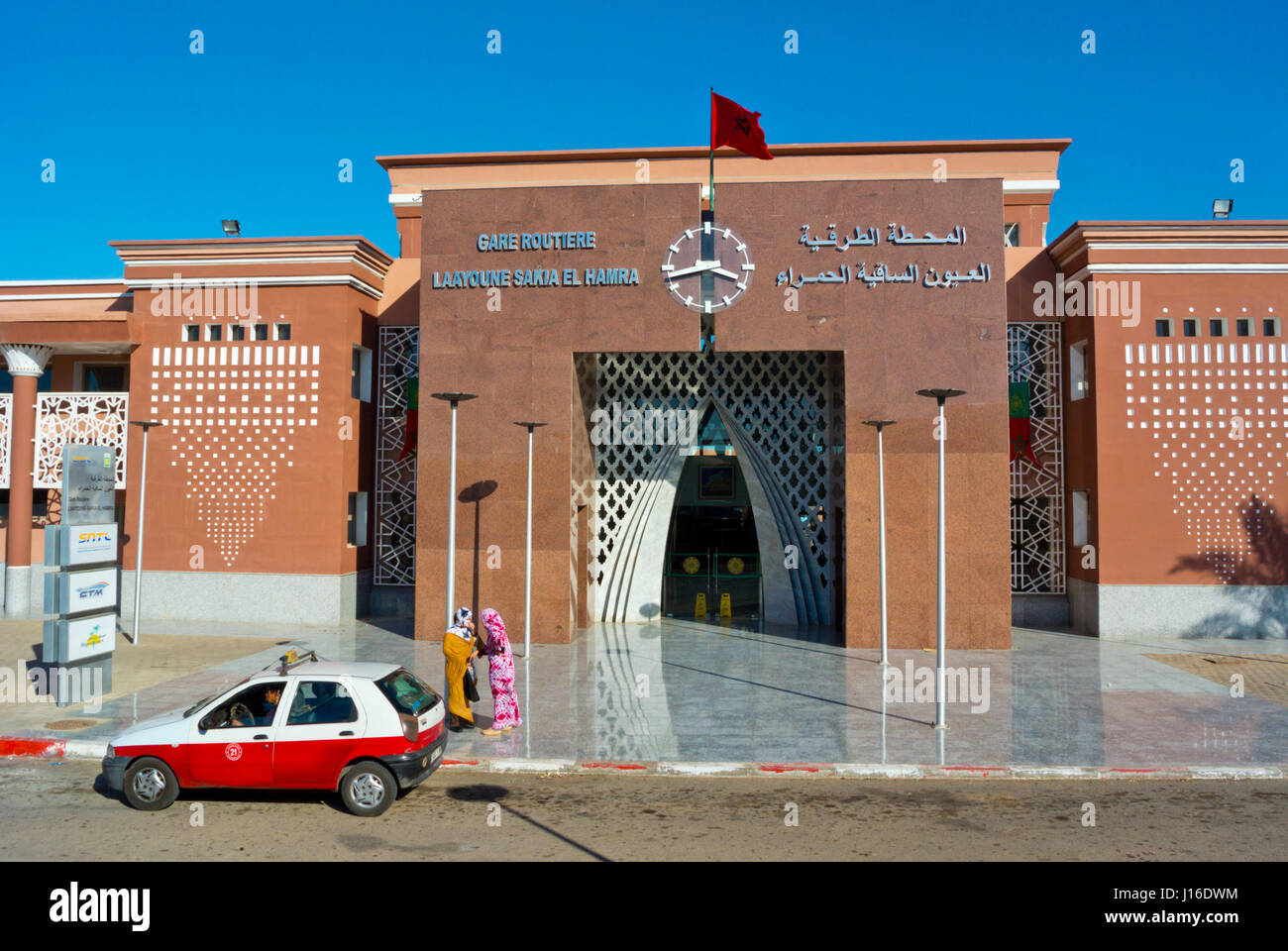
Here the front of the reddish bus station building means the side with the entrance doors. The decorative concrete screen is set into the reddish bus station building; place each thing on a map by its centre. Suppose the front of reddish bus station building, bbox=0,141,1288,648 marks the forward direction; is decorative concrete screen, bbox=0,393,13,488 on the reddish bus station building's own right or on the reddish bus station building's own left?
on the reddish bus station building's own right

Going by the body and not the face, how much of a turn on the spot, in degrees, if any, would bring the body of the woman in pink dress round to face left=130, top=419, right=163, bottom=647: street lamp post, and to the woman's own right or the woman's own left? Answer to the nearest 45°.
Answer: approximately 45° to the woman's own right

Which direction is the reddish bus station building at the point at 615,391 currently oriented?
toward the camera

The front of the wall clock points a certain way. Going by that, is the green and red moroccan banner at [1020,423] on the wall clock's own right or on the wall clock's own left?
on the wall clock's own left

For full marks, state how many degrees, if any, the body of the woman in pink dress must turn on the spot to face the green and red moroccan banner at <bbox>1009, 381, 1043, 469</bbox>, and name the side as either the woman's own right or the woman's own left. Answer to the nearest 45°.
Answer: approximately 135° to the woman's own right

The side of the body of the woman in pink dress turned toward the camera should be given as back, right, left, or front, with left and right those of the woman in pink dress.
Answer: left

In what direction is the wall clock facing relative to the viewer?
toward the camera

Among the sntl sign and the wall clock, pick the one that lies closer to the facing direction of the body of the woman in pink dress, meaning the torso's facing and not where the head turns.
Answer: the sntl sign

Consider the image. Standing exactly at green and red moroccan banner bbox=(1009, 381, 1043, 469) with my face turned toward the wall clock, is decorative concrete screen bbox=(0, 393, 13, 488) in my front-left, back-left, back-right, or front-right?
front-right

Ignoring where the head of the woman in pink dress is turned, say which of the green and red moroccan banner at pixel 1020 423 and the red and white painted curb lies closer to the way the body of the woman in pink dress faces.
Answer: the red and white painted curb
